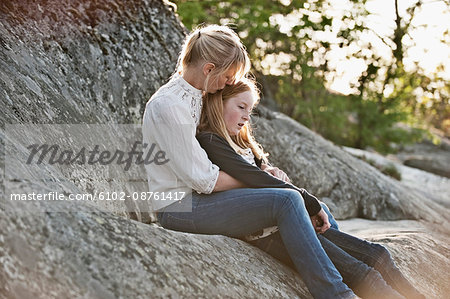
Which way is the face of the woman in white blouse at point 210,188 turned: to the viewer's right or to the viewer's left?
to the viewer's right

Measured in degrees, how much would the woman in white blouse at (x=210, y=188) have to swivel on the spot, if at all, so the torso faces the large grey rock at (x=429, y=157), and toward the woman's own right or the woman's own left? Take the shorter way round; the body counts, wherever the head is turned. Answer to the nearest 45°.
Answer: approximately 90° to the woman's own left

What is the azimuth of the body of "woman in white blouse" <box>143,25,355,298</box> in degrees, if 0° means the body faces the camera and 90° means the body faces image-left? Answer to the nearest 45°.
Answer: approximately 270°
